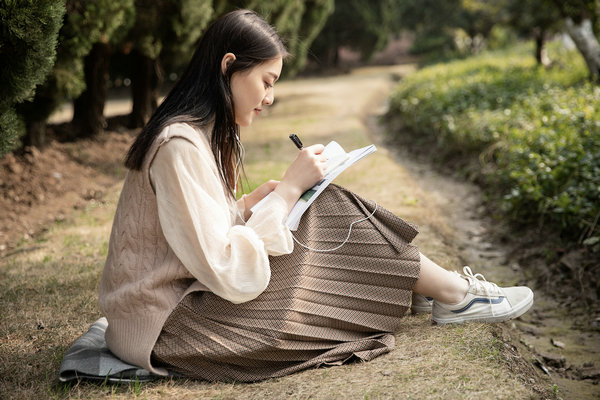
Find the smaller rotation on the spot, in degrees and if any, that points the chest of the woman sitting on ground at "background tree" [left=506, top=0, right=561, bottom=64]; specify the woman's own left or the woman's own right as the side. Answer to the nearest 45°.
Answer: approximately 90° to the woman's own left

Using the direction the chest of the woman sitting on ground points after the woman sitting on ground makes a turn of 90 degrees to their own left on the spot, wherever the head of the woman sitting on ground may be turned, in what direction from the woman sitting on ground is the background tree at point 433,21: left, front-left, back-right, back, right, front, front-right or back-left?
front

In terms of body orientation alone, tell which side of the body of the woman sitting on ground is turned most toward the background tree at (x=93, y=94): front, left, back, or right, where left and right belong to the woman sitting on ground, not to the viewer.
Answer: left

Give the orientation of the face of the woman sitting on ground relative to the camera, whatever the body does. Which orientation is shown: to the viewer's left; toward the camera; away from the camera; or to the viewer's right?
to the viewer's right

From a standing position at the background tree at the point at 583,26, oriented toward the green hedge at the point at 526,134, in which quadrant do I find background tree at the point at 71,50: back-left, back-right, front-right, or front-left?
front-right

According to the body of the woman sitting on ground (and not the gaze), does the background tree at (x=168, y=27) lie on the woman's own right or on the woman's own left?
on the woman's own left

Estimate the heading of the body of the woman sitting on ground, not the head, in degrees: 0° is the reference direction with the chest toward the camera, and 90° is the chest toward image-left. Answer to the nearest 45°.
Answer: approximately 270°

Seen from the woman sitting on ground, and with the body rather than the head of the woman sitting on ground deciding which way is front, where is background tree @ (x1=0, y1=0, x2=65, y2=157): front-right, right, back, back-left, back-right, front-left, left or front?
back-left

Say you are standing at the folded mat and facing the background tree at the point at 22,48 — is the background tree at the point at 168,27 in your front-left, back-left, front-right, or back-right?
front-right

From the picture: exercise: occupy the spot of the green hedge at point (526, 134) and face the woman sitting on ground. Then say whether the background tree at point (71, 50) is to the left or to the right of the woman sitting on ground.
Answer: right
